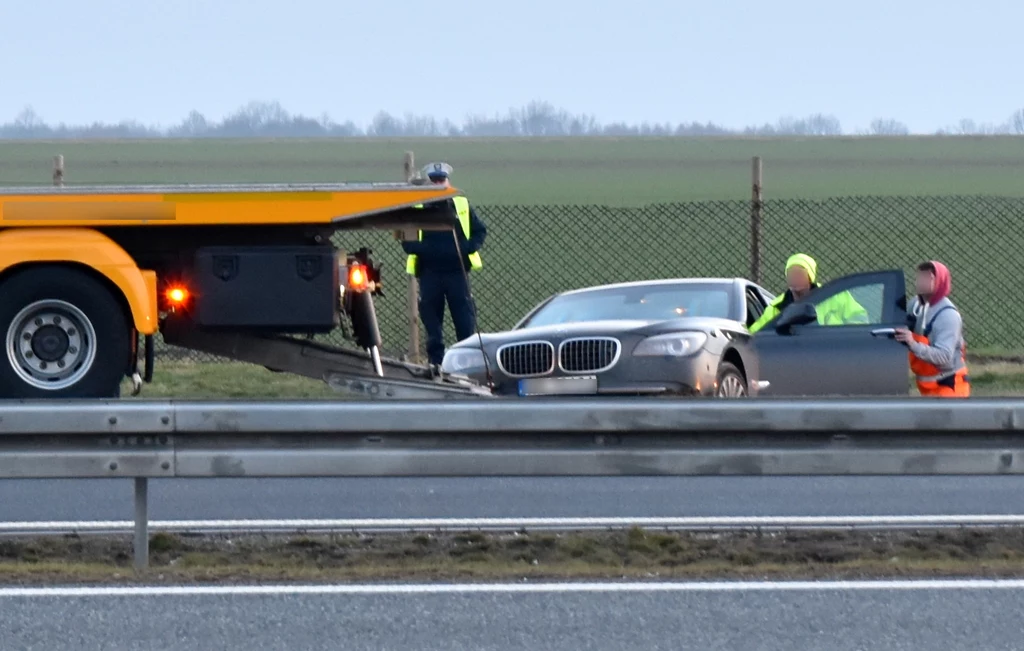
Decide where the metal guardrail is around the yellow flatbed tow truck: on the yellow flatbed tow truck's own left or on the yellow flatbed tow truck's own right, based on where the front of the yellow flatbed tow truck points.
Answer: on the yellow flatbed tow truck's own left

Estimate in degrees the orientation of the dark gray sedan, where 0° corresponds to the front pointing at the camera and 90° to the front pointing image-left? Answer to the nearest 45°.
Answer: approximately 45°

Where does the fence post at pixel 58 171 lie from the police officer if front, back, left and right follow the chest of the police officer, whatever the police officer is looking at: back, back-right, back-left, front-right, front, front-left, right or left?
right

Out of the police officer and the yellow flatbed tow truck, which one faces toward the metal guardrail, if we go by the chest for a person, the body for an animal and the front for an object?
the police officer

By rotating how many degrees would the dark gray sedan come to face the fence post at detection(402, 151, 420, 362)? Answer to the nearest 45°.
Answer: approximately 90° to its right

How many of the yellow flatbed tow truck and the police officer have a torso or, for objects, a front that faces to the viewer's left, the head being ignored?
1

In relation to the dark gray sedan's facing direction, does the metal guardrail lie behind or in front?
in front

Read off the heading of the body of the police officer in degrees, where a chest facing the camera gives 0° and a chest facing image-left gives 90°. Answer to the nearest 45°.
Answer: approximately 0°

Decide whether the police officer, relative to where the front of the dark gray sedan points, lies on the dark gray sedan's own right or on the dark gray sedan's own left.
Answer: on the dark gray sedan's own right

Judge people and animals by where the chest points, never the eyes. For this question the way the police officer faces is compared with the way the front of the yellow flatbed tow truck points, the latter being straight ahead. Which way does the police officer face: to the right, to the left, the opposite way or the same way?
to the left

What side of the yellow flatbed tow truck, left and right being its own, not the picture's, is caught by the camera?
left
